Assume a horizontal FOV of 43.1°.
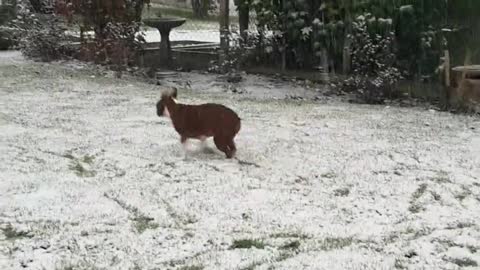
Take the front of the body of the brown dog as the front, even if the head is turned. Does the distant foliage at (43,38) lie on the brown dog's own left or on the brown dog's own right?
on the brown dog's own right

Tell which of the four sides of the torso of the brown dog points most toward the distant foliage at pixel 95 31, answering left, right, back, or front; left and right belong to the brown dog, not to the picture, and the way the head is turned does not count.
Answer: right

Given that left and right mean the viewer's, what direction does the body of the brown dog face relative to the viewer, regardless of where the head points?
facing to the left of the viewer

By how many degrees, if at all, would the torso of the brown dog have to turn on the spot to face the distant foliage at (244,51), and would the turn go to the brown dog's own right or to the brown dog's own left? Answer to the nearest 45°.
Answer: approximately 90° to the brown dog's own right

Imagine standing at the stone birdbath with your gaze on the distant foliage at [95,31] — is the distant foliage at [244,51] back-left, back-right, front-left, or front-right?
back-left

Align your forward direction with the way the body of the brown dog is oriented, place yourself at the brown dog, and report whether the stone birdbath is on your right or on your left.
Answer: on your right

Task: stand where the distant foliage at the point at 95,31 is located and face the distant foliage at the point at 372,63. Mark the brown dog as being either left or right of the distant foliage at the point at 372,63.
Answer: right

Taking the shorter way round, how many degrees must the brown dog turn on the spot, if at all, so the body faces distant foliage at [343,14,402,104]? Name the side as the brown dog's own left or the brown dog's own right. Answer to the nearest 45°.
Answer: approximately 135° to the brown dog's own right
